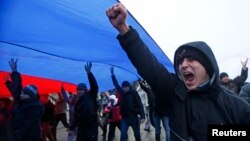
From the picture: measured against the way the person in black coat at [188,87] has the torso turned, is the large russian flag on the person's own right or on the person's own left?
on the person's own right

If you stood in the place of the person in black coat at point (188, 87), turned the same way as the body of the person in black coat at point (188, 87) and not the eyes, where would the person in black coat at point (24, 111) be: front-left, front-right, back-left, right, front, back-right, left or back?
right

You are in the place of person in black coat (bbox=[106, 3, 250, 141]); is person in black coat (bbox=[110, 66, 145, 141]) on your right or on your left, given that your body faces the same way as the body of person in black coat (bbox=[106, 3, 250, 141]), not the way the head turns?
on your right

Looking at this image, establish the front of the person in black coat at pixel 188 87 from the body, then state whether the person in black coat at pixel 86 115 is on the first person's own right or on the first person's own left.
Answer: on the first person's own right

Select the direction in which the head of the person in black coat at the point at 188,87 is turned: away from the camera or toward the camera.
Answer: toward the camera

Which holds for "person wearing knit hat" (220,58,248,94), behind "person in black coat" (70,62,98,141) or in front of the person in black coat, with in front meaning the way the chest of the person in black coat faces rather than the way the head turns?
behind

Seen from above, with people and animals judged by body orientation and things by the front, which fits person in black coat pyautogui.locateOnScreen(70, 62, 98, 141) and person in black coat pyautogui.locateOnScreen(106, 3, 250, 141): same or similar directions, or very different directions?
same or similar directions

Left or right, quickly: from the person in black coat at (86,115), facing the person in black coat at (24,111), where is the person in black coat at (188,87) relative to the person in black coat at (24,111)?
left

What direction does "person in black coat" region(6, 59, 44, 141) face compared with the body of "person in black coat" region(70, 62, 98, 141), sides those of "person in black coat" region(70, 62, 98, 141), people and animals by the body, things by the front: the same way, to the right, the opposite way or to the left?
the same way
